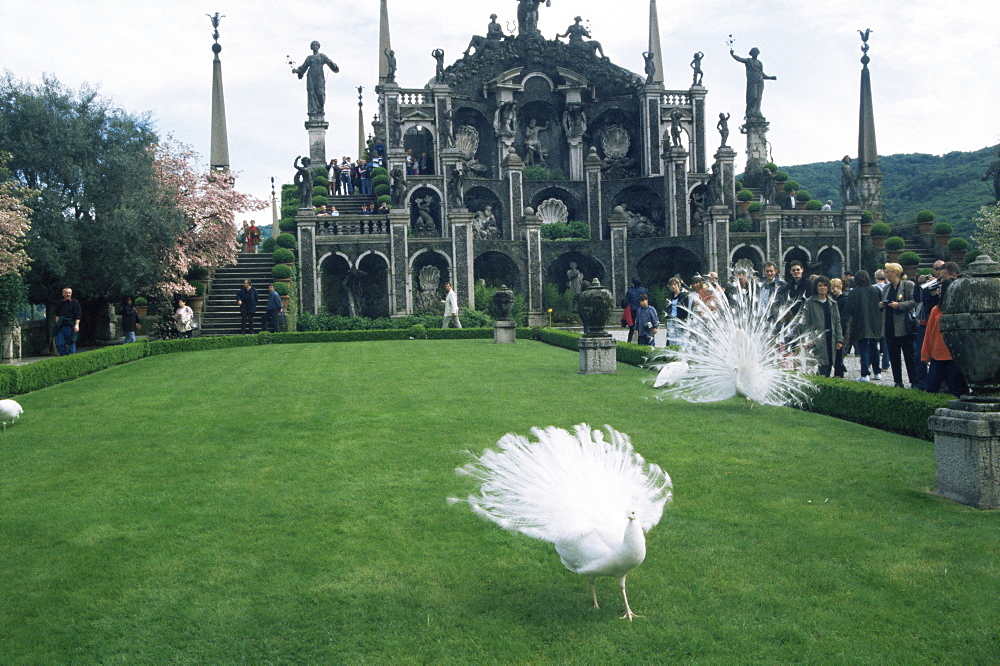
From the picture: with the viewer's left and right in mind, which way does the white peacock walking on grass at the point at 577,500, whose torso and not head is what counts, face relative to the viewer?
facing the viewer and to the right of the viewer

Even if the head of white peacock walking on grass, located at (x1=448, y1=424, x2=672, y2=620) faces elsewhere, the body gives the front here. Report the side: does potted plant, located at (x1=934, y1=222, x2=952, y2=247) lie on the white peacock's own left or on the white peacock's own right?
on the white peacock's own left

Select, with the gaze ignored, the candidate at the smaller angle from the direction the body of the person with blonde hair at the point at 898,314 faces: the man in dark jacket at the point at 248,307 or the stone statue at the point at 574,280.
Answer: the man in dark jacket

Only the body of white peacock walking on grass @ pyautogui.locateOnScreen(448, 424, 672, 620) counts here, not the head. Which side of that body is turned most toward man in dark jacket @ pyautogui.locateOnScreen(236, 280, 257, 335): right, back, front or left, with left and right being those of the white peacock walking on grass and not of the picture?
back

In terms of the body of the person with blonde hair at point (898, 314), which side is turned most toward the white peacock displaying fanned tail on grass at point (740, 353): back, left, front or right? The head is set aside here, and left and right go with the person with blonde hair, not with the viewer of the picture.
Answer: front

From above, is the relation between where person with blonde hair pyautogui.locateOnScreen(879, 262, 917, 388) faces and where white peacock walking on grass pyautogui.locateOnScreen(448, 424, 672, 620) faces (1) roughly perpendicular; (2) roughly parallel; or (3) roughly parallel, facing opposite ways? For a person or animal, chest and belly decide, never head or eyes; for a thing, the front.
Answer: roughly perpendicular

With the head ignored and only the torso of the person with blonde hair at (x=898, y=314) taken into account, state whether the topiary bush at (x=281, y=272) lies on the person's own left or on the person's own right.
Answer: on the person's own right

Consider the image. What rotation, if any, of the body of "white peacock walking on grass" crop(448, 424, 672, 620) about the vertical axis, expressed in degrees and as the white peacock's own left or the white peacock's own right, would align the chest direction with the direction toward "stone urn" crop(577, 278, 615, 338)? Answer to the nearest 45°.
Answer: approximately 135° to the white peacock's own left

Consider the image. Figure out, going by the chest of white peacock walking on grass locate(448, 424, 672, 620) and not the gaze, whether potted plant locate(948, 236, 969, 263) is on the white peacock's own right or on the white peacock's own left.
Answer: on the white peacock's own left

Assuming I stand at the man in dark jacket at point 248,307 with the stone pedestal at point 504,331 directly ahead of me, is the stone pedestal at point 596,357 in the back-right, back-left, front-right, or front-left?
front-right

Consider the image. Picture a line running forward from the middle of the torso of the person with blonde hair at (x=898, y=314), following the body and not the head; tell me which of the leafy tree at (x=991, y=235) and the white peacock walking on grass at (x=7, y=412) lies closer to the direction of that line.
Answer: the white peacock walking on grass

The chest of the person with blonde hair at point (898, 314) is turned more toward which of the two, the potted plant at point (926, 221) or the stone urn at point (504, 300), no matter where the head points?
the stone urn

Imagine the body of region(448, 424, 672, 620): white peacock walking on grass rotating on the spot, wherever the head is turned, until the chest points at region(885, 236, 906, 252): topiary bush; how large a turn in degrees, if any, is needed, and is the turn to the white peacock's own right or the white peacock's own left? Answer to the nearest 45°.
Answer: approximately 90° to the white peacock's own left

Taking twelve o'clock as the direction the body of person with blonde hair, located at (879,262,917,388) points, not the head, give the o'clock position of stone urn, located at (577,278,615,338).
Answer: The stone urn is roughly at 2 o'clock from the person with blonde hair.
